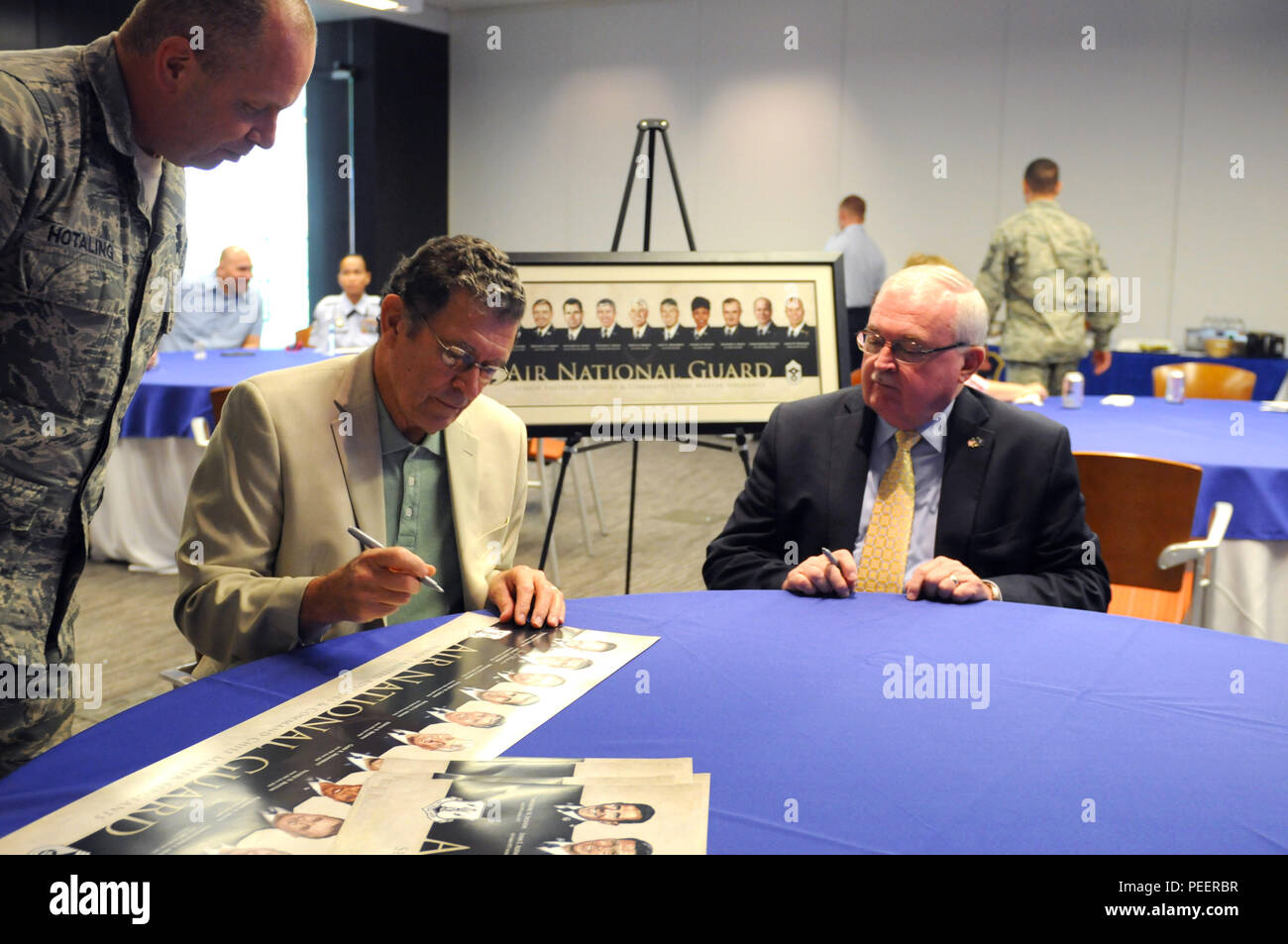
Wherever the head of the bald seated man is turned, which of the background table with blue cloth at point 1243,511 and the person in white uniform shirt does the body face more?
the background table with blue cloth

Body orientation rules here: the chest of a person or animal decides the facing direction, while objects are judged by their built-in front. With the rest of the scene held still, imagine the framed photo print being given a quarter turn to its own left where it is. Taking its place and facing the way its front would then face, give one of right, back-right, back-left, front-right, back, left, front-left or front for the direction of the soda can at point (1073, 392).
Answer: front-left

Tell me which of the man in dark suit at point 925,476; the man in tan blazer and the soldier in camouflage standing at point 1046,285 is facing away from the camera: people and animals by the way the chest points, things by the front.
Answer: the soldier in camouflage standing

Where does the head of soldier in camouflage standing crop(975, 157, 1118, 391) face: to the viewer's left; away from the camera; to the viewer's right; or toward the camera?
away from the camera

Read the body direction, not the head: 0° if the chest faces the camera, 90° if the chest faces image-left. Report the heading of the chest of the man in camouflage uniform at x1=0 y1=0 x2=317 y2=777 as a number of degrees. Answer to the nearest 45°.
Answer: approximately 315°
